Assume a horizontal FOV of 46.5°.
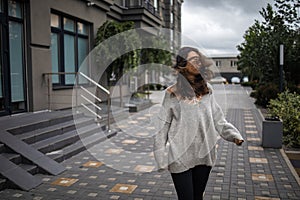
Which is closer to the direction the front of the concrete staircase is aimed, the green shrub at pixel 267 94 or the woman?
the woman

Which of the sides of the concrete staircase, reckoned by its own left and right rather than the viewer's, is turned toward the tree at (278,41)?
left

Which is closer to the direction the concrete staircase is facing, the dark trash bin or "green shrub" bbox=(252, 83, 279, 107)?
the dark trash bin

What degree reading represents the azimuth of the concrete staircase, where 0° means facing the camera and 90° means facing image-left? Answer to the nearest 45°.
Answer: approximately 315°

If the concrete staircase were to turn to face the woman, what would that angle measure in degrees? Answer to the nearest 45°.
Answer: approximately 45° to its right

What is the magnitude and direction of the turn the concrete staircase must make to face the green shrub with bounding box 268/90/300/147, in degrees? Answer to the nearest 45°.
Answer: approximately 45° to its left

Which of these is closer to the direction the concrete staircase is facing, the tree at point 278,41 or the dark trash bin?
the dark trash bin

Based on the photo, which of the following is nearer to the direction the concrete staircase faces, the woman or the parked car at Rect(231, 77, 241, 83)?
the woman

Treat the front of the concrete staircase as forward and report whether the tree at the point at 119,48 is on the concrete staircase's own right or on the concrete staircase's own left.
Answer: on the concrete staircase's own left

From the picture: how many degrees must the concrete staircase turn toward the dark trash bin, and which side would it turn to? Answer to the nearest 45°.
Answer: approximately 45° to its left

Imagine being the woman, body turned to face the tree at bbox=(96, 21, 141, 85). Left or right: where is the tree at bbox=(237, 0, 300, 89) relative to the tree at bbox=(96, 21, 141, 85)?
right
